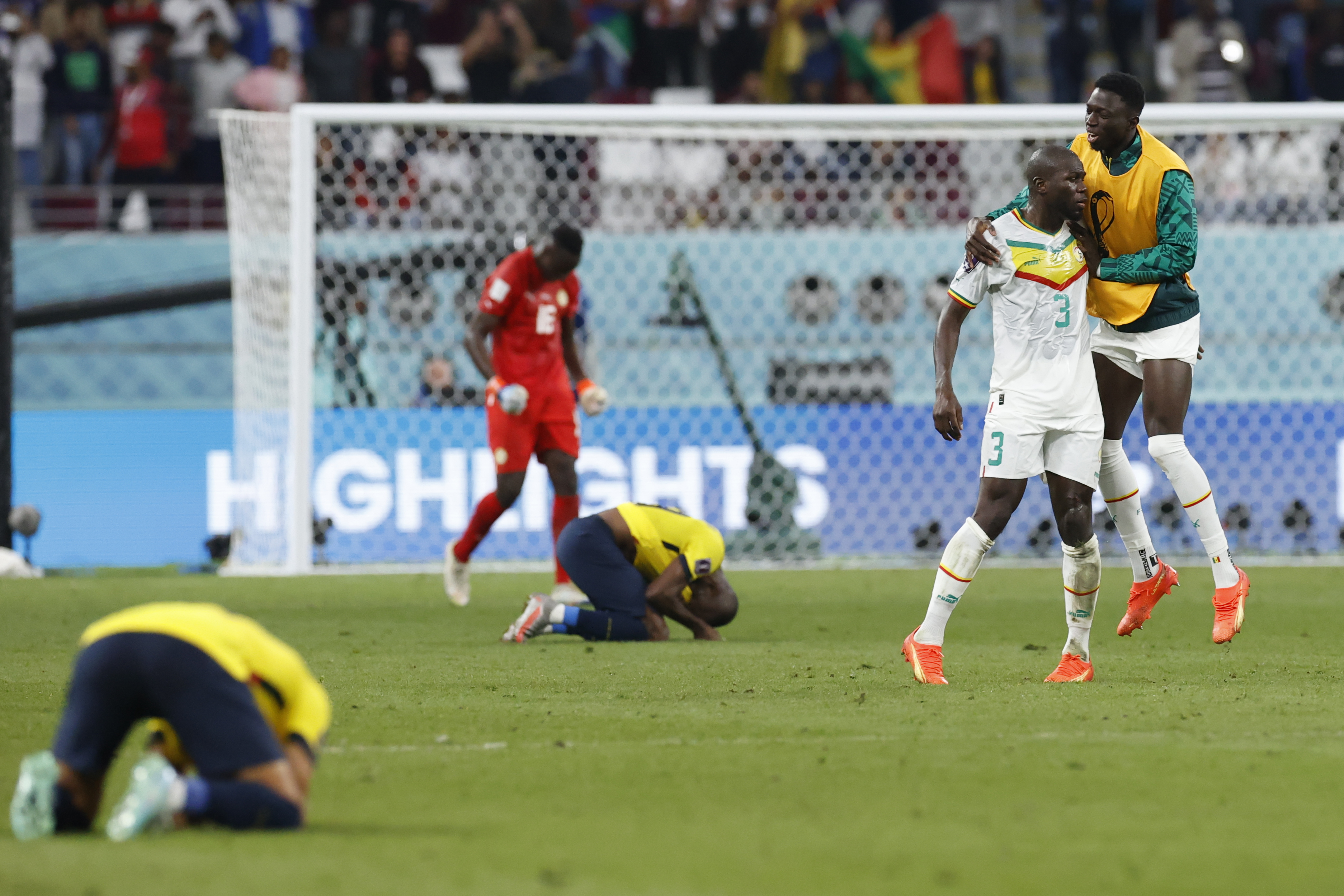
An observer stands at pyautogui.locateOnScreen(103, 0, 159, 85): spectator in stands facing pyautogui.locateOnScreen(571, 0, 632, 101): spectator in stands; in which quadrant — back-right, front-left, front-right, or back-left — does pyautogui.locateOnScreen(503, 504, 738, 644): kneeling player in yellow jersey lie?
front-right

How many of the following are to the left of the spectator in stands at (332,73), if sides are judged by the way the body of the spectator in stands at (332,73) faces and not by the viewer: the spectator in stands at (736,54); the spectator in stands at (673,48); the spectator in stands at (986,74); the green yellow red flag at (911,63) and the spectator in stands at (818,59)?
5

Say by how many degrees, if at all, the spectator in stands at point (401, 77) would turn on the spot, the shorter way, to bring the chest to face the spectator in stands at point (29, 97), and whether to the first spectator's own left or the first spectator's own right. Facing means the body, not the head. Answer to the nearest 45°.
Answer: approximately 90° to the first spectator's own right

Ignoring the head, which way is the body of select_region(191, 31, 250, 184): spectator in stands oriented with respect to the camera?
toward the camera

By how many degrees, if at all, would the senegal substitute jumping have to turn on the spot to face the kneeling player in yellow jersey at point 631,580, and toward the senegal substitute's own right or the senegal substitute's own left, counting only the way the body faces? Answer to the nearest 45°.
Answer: approximately 45° to the senegal substitute's own right

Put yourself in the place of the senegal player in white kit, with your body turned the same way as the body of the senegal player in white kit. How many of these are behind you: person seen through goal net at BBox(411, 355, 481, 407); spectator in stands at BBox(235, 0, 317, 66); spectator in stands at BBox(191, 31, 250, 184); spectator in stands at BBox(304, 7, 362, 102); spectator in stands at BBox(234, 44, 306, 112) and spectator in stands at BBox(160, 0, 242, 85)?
6

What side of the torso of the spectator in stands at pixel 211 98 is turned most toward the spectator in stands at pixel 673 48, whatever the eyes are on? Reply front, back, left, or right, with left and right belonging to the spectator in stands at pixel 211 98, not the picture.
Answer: left

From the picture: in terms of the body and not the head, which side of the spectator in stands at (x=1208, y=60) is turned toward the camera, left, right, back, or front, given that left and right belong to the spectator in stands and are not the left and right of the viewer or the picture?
front

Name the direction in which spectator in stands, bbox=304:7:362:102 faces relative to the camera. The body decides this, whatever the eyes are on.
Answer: toward the camera

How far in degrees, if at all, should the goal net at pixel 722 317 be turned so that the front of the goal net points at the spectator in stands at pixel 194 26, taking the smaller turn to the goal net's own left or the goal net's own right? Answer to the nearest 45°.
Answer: approximately 135° to the goal net's own right

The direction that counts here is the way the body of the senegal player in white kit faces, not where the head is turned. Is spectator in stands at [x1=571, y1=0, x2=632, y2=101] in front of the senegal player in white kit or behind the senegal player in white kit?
behind

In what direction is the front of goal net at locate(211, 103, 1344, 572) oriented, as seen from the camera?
facing the viewer

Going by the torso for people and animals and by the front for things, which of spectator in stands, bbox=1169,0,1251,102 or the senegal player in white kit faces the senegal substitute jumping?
the spectator in stands

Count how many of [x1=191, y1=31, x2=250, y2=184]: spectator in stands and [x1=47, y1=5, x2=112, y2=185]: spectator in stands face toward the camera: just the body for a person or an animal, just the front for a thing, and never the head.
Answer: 2

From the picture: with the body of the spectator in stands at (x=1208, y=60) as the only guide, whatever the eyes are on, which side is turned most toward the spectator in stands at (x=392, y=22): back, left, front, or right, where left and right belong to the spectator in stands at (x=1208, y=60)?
right

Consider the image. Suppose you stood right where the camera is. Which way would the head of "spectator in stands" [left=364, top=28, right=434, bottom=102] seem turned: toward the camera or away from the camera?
toward the camera

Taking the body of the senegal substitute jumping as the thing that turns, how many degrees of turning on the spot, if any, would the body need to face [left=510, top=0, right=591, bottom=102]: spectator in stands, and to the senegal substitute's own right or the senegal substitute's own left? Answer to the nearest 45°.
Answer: approximately 90° to the senegal substitute's own right
